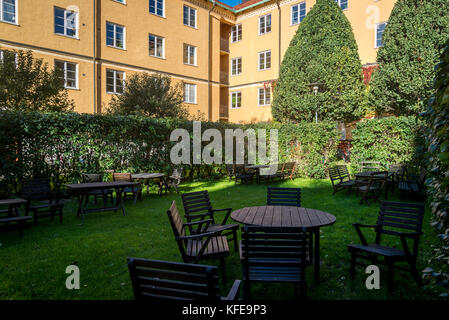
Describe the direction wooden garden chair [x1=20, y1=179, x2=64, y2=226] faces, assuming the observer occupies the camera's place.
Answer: facing the viewer and to the right of the viewer

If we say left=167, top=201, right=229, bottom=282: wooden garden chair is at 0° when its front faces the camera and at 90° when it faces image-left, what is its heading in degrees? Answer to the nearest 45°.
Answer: approximately 270°

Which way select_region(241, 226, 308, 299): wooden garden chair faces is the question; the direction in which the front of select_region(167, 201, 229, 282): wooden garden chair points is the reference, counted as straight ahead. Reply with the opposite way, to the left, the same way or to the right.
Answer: to the left

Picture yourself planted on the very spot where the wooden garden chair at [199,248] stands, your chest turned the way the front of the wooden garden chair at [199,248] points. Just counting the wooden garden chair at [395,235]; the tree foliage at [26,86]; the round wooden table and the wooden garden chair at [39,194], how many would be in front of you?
2

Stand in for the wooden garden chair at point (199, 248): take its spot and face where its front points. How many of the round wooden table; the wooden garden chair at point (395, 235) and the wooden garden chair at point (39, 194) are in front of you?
2

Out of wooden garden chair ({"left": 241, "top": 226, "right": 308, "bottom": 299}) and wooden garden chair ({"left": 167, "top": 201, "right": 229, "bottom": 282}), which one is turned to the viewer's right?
wooden garden chair ({"left": 167, "top": 201, "right": 229, "bottom": 282})

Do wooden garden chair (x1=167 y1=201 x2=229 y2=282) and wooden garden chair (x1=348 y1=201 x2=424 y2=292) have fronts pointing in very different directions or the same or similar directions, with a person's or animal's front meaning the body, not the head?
very different directions

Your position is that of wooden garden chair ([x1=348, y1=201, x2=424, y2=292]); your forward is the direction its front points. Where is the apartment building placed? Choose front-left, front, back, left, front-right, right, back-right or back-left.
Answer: right

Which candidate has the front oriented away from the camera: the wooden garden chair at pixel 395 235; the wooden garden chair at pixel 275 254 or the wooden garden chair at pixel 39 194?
the wooden garden chair at pixel 275 254

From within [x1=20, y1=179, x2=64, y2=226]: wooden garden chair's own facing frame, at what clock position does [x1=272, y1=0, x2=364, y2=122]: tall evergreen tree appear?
The tall evergreen tree is roughly at 10 o'clock from the wooden garden chair.

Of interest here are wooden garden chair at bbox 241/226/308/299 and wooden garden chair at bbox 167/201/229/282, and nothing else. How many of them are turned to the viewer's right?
1

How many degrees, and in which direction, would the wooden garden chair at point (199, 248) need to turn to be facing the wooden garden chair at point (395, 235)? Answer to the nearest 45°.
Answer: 0° — it already faces it

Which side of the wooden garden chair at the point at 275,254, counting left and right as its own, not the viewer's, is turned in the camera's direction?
back

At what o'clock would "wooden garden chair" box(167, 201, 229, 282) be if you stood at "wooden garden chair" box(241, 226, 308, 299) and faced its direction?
"wooden garden chair" box(167, 201, 229, 282) is roughly at 10 o'clock from "wooden garden chair" box(241, 226, 308, 299).

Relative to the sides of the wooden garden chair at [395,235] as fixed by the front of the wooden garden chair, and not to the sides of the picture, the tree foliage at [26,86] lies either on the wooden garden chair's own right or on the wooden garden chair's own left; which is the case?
on the wooden garden chair's own right

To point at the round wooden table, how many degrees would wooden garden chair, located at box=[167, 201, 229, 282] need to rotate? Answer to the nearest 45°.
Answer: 0° — it already faces it

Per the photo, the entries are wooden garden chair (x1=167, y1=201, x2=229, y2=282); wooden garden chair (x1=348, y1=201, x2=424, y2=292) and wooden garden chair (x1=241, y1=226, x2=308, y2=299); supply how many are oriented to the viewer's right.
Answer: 1

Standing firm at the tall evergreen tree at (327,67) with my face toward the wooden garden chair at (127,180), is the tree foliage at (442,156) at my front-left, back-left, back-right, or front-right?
front-left

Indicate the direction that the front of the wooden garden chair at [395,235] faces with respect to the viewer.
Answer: facing the viewer and to the left of the viewer
